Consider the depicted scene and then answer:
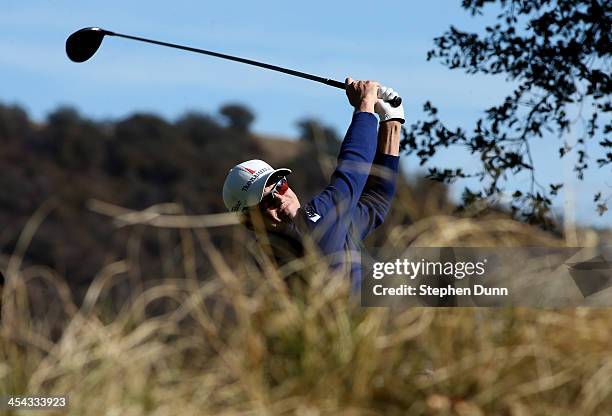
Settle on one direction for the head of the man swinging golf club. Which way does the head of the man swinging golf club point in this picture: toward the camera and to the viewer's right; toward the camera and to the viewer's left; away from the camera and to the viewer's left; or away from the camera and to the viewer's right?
toward the camera and to the viewer's right

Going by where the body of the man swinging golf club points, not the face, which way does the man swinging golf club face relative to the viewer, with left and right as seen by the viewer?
facing the viewer and to the right of the viewer
